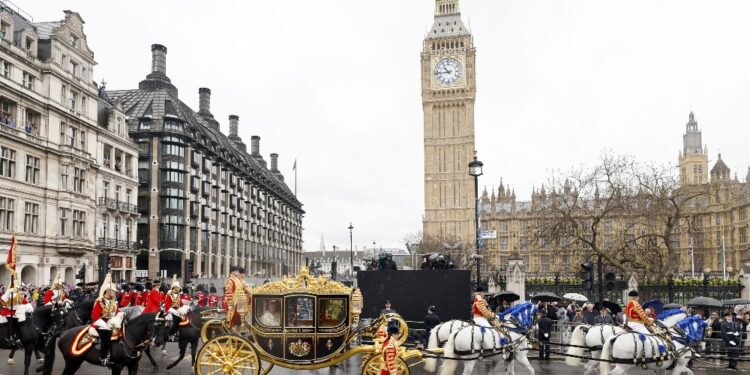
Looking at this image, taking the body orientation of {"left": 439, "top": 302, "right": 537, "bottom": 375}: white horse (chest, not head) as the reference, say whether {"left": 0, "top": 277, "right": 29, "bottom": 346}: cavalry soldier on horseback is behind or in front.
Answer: behind

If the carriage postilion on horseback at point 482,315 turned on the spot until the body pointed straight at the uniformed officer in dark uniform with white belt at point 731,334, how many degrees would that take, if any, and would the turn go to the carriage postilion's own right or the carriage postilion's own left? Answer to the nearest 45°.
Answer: approximately 45° to the carriage postilion's own left

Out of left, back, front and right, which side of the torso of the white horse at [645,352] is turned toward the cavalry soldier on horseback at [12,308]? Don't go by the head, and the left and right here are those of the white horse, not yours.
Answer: back

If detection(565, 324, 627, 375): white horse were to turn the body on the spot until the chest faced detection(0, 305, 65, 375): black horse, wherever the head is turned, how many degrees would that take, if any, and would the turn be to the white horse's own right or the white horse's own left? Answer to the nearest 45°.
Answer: approximately 180°

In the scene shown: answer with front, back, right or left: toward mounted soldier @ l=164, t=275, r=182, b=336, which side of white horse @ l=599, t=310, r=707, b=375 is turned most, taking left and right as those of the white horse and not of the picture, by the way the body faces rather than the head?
back

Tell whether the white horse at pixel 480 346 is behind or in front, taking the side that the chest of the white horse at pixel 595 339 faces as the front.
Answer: behind

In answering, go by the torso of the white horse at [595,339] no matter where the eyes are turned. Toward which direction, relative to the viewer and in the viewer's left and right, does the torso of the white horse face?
facing to the right of the viewer

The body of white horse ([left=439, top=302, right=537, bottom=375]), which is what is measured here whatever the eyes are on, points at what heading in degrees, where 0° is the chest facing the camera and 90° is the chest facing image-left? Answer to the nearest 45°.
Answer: approximately 270°

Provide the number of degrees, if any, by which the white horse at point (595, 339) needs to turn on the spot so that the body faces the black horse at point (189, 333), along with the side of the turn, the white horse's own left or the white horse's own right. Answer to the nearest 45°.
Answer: approximately 180°

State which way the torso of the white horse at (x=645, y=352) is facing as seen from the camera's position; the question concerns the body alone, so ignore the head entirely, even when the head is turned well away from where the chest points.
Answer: to the viewer's right

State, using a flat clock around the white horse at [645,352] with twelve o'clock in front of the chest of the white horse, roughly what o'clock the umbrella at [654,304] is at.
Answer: The umbrella is roughly at 9 o'clock from the white horse.

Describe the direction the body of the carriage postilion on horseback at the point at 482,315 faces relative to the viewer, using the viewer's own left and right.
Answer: facing to the right of the viewer
